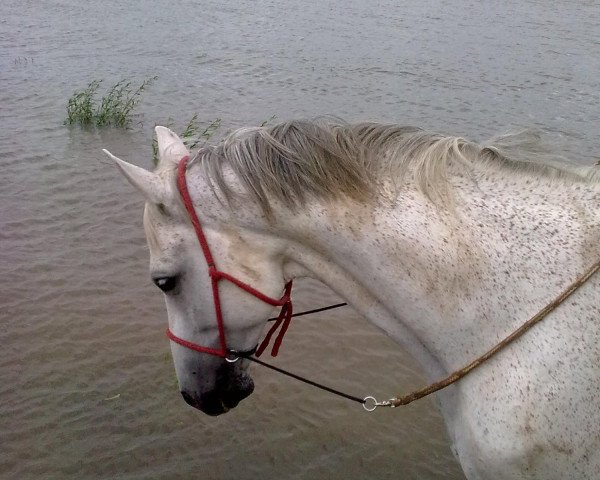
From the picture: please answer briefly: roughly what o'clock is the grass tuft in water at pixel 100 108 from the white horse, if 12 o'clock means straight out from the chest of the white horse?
The grass tuft in water is roughly at 2 o'clock from the white horse.

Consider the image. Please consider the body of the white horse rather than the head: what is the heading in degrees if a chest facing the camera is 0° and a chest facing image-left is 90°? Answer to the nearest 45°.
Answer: approximately 90°

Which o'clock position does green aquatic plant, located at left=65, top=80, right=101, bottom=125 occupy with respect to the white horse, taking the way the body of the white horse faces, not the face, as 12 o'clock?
The green aquatic plant is roughly at 2 o'clock from the white horse.
